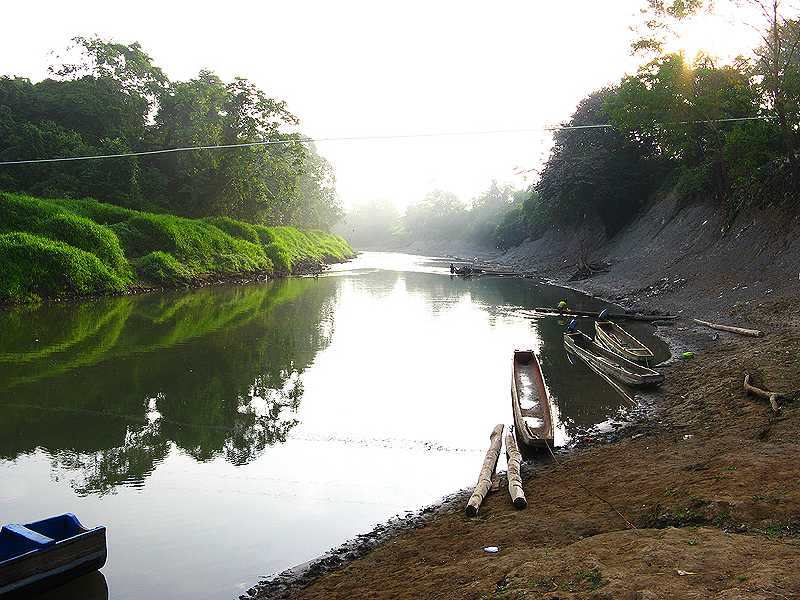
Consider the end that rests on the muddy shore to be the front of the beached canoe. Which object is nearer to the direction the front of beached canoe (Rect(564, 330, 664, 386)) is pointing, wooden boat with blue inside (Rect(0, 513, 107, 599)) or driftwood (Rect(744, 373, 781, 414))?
the driftwood

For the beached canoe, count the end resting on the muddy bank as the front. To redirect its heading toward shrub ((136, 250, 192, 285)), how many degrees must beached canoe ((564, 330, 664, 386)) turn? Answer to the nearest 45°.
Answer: approximately 180°

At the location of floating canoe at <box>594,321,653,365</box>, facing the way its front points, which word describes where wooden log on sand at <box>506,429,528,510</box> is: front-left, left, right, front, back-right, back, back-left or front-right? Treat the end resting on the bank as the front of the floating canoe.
front-right

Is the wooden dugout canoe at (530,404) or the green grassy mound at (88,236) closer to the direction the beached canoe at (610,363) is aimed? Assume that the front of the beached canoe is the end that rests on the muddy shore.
the wooden dugout canoe

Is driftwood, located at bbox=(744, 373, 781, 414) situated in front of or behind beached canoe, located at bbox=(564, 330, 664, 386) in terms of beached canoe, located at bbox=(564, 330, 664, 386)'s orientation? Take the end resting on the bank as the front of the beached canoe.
in front

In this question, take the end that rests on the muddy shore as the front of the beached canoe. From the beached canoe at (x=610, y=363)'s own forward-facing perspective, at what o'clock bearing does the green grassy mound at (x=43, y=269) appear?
The green grassy mound is roughly at 5 o'clock from the beached canoe.

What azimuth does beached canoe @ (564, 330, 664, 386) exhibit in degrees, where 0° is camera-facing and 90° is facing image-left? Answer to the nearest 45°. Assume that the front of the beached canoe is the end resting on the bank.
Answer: approximately 315°

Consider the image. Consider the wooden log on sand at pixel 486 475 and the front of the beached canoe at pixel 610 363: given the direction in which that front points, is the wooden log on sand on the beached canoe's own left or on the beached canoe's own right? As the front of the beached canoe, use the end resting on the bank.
on the beached canoe's own right

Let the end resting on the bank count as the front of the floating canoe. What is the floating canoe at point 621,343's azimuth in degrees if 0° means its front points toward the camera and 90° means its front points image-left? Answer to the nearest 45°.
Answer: approximately 315°

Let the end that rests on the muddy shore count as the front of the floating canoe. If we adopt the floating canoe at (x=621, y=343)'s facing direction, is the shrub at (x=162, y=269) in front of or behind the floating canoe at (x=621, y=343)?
behind
